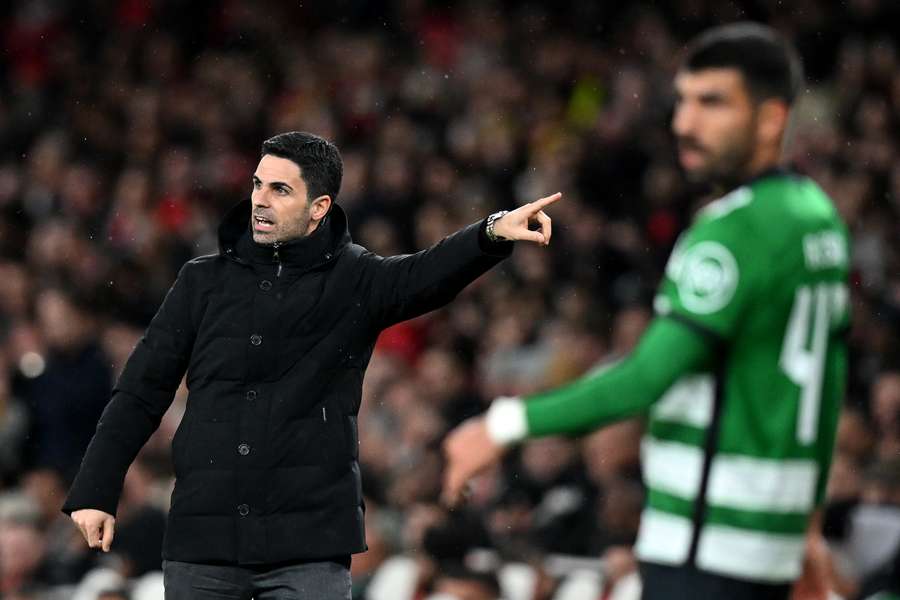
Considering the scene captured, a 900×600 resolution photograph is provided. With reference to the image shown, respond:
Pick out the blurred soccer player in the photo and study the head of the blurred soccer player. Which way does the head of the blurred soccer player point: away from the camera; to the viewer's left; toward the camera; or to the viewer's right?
to the viewer's left

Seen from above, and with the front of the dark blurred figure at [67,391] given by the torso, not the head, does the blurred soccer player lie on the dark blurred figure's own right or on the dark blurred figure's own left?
on the dark blurred figure's own left

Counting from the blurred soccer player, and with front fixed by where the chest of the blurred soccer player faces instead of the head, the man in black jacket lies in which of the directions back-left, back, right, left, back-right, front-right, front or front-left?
front-right

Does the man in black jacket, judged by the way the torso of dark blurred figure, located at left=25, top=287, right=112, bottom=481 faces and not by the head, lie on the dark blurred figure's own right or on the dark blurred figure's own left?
on the dark blurred figure's own left

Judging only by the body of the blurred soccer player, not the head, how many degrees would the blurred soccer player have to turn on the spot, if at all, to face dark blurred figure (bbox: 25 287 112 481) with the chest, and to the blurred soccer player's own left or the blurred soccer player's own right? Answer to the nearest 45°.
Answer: approximately 45° to the blurred soccer player's own right

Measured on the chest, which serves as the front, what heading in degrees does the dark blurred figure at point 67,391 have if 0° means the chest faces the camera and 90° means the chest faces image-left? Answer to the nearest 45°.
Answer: approximately 45°

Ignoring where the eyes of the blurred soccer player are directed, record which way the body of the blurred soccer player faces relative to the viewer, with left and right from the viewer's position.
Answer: facing to the left of the viewer

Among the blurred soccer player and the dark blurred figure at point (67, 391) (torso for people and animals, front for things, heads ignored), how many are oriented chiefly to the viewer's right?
0
